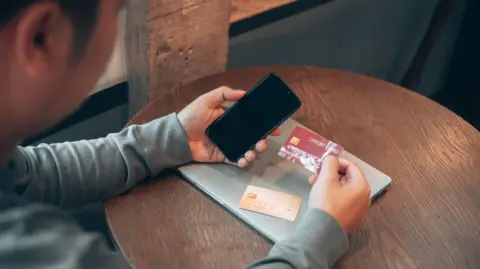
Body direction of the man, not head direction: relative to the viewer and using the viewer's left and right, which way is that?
facing away from the viewer and to the right of the viewer

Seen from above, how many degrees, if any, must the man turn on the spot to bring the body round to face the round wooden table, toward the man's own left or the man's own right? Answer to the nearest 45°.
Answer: approximately 45° to the man's own right

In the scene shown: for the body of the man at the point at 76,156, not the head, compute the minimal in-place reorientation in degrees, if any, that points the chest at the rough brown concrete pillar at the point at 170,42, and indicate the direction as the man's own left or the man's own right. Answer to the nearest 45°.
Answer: approximately 45° to the man's own left

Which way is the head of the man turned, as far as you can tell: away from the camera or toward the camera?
away from the camera
